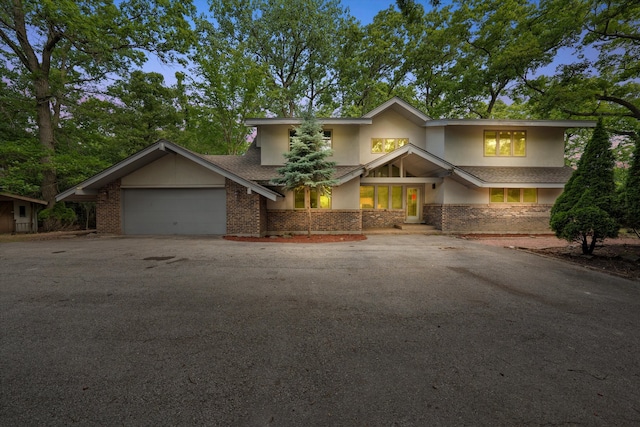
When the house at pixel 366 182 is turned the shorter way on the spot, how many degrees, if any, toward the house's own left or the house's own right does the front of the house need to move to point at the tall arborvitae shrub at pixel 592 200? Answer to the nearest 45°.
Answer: approximately 45° to the house's own left

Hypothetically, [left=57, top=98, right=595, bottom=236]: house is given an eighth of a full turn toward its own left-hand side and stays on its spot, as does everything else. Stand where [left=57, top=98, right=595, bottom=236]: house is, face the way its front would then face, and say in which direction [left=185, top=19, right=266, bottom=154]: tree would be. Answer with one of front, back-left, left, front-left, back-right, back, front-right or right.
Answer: back

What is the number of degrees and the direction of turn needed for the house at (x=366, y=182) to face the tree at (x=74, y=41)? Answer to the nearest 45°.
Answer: approximately 90° to its right

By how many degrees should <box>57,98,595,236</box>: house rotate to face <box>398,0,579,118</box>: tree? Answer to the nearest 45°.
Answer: approximately 135° to its left

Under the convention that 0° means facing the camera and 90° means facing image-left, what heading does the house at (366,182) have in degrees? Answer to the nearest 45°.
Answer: approximately 0°

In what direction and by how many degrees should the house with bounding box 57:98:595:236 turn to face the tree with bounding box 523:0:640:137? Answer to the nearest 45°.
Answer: approximately 90° to its left

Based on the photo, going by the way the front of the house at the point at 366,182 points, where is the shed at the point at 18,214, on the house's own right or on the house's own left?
on the house's own right

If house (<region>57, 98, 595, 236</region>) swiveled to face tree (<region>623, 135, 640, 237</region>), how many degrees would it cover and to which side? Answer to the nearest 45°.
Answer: approximately 45° to its left
